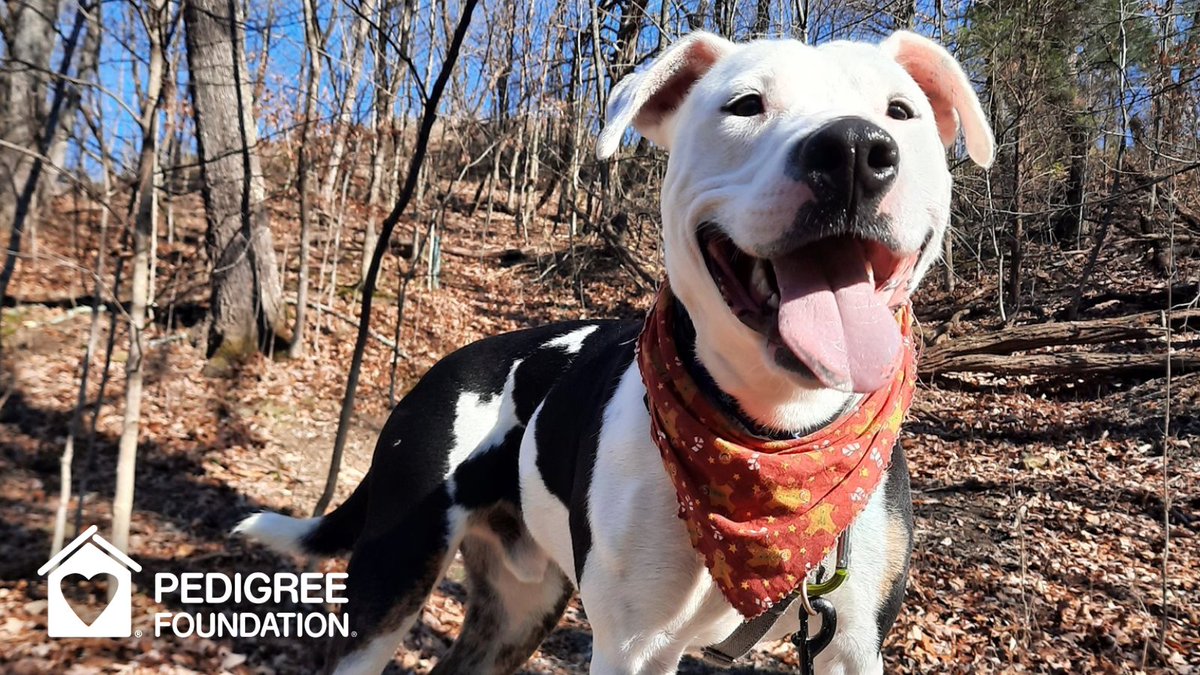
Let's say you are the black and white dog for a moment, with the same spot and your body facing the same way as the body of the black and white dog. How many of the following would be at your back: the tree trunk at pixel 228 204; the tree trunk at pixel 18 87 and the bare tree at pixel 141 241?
3

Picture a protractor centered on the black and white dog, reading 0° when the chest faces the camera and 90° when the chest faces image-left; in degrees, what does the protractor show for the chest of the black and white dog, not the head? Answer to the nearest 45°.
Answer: approximately 315°

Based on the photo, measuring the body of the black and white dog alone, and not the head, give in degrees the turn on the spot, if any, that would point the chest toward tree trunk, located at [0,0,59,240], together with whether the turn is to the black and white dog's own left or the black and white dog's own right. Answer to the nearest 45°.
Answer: approximately 180°

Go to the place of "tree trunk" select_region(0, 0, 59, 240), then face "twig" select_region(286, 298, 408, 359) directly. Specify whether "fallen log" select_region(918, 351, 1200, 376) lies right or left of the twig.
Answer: right

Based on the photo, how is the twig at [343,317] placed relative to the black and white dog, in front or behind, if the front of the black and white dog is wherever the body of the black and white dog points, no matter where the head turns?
behind

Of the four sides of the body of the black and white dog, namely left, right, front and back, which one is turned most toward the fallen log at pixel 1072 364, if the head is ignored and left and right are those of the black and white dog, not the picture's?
left

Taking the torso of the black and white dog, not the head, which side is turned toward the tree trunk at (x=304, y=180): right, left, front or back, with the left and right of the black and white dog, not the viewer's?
back

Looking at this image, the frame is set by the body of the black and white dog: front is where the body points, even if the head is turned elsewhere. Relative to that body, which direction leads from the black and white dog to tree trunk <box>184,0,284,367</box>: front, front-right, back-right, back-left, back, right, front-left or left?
back

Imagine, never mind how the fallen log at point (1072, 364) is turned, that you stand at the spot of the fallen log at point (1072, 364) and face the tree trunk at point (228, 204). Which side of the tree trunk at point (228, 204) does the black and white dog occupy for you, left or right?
left

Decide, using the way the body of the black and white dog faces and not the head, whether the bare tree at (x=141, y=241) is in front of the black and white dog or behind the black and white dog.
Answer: behind
